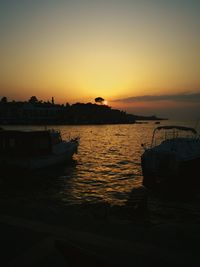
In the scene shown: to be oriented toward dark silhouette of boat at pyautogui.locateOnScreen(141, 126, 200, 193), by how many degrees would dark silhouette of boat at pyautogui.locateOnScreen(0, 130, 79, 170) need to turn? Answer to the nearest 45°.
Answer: approximately 45° to its right

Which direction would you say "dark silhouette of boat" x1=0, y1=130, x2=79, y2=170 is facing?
to the viewer's right
